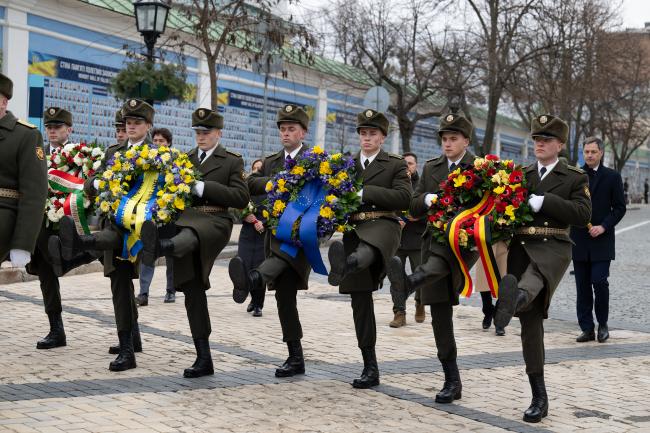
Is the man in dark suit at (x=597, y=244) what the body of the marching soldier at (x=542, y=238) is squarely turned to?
no

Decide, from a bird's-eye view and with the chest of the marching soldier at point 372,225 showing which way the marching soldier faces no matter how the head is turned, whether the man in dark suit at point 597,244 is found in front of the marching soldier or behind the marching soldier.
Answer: behind

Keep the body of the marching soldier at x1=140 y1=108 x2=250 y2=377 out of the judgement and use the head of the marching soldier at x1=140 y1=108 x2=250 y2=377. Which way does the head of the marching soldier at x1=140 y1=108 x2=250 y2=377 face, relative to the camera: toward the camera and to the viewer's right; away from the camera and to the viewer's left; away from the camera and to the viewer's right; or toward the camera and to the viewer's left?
toward the camera and to the viewer's left

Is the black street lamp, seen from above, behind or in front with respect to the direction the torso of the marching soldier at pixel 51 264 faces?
behind

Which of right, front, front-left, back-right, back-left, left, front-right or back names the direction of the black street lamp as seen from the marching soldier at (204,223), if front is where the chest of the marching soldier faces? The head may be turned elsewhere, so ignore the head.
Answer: back-right

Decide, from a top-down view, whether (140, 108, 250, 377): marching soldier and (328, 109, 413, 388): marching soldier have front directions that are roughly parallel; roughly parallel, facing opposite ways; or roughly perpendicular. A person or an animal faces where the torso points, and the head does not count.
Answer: roughly parallel

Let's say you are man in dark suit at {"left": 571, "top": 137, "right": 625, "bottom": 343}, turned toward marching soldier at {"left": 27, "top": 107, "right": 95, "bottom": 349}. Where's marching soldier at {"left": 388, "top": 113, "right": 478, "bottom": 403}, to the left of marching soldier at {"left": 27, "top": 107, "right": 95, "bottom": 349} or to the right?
left

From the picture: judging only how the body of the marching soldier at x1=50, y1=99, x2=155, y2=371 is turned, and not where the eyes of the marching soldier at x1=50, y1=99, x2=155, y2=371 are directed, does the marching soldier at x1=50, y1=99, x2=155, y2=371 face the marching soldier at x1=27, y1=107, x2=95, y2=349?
no

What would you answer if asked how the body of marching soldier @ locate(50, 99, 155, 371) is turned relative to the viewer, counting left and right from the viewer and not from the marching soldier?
facing the viewer and to the left of the viewer

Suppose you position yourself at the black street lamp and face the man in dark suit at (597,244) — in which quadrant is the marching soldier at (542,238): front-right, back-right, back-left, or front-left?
front-right

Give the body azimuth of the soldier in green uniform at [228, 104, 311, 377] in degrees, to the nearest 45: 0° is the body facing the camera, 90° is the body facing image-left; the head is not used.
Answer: approximately 45°

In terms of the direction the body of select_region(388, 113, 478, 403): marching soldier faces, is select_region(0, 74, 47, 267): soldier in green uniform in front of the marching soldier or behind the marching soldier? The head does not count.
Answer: in front

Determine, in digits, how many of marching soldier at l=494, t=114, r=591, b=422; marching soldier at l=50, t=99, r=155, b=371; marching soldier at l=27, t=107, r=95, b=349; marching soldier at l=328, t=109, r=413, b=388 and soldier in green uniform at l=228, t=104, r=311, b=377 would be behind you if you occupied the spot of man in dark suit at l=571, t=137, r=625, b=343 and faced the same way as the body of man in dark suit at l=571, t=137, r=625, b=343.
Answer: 0

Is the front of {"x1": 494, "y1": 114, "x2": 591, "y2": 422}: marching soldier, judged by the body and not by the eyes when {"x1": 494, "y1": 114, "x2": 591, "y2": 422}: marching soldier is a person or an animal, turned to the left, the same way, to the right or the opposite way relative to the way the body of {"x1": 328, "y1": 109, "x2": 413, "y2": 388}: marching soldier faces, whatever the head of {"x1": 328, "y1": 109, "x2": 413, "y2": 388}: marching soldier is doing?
the same way

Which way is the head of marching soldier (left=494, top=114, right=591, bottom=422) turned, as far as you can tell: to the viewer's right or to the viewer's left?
to the viewer's left

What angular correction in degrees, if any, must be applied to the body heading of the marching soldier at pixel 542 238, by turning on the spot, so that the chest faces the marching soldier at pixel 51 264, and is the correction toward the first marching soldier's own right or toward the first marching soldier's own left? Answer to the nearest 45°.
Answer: approximately 45° to the first marching soldier's own right
